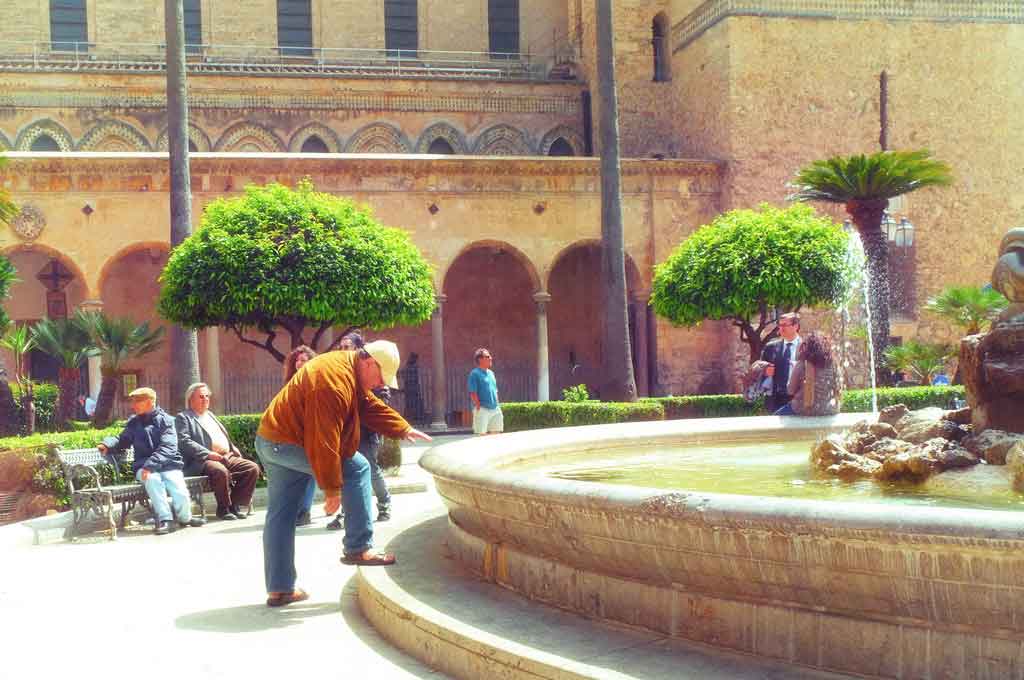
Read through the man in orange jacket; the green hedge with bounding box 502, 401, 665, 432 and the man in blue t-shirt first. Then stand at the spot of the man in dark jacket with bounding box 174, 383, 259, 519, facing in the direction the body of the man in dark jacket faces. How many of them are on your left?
2

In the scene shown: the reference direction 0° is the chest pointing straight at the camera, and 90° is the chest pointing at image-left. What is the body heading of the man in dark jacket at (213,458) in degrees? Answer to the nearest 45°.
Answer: approximately 315°

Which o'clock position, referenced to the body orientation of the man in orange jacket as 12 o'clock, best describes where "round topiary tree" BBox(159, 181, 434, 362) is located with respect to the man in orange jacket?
The round topiary tree is roughly at 9 o'clock from the man in orange jacket.

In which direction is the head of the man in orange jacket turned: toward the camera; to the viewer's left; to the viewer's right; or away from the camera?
to the viewer's right

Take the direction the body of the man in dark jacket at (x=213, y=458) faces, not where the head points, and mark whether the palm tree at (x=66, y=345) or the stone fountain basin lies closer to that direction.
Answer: the stone fountain basin

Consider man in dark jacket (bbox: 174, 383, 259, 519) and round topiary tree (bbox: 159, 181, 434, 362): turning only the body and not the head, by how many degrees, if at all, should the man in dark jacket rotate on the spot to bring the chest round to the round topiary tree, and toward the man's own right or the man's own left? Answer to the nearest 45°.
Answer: approximately 135° to the man's own left

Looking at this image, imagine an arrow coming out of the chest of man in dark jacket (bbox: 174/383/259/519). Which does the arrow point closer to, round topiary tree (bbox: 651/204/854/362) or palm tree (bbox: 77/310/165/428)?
the round topiary tree

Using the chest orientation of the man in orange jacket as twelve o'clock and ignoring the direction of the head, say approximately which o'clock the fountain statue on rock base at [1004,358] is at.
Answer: The fountain statue on rock base is roughly at 12 o'clock from the man in orange jacket.

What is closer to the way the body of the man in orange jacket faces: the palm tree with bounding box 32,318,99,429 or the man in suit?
the man in suit

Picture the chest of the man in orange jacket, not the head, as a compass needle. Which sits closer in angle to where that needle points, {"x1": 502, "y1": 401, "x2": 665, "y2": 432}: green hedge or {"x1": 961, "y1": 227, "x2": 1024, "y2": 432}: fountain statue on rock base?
the fountain statue on rock base

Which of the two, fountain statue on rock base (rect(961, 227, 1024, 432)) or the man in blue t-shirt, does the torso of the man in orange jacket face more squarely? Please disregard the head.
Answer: the fountain statue on rock base

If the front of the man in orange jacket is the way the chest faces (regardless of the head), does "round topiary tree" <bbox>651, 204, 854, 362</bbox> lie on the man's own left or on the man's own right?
on the man's own left

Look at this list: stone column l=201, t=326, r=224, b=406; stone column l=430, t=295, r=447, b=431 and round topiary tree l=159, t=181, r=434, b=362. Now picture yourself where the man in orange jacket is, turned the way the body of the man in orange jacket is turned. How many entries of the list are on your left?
3

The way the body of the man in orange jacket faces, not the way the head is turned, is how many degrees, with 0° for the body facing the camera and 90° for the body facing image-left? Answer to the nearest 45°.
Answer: approximately 270°
